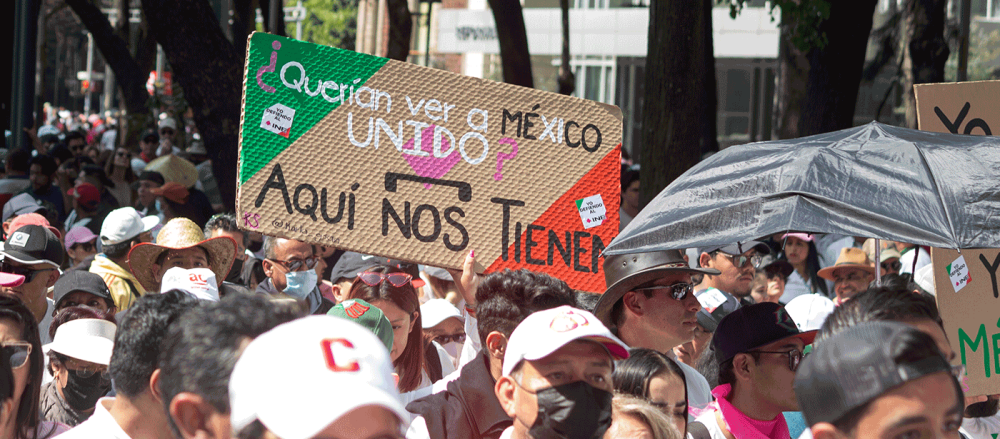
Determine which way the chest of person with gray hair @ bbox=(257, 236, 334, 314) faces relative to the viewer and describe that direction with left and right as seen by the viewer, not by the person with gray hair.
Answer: facing the viewer and to the right of the viewer

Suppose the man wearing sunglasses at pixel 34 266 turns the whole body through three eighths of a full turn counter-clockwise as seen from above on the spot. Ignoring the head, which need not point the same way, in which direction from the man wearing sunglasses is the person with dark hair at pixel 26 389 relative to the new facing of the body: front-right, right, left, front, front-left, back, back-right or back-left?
right

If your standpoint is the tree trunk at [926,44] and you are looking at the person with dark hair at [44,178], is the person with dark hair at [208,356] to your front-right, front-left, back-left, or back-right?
front-left

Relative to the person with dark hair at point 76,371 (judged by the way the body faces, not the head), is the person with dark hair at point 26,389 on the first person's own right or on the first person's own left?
on the first person's own right

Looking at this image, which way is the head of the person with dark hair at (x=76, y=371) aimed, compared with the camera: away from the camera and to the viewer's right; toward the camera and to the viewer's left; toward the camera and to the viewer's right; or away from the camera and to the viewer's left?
toward the camera and to the viewer's right

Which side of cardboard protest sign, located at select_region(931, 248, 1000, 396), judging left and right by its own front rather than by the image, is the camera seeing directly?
front

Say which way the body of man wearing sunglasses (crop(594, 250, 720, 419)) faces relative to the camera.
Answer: to the viewer's right

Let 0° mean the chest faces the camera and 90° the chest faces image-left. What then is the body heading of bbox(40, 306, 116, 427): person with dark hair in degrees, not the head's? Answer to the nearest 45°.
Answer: approximately 315°

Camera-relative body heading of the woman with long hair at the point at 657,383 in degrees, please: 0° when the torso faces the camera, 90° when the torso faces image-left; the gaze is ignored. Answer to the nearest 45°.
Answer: approximately 315°

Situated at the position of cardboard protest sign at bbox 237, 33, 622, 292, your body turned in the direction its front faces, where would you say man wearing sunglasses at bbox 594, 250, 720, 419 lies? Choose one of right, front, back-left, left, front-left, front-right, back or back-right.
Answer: left

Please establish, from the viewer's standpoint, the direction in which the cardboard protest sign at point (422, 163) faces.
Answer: facing the viewer

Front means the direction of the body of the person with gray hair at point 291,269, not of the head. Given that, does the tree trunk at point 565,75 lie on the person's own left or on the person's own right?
on the person's own left
